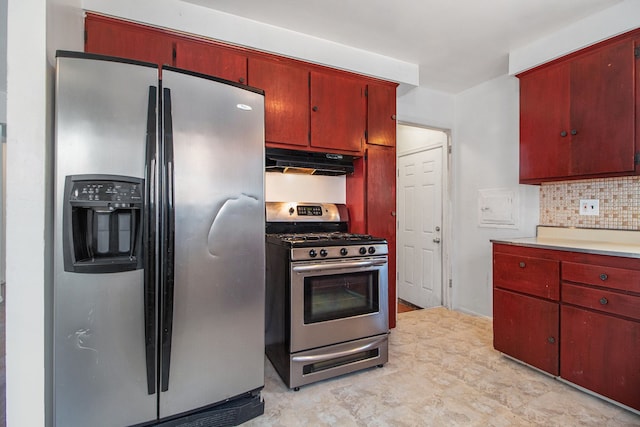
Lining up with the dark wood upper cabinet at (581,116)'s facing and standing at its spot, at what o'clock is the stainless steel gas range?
The stainless steel gas range is roughly at 12 o'clock from the dark wood upper cabinet.

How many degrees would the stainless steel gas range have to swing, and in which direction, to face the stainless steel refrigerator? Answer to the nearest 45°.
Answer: approximately 90° to its right

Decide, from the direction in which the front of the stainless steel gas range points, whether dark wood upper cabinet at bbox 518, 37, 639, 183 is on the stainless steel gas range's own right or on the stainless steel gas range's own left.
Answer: on the stainless steel gas range's own left

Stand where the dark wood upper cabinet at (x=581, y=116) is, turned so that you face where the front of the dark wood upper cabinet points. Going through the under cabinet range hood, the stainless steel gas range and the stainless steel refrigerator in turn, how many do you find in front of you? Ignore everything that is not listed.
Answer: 3

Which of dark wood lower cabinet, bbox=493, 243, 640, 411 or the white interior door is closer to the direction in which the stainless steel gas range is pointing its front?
the dark wood lower cabinet

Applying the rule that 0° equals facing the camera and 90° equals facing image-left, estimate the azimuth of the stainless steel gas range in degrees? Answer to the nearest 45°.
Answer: approximately 315°
